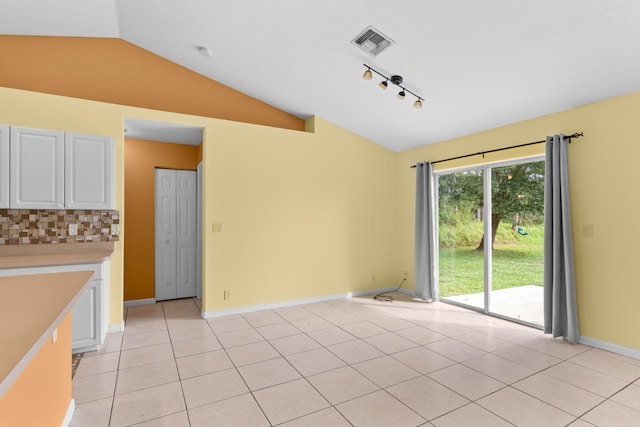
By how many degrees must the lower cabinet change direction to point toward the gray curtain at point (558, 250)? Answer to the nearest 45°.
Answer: approximately 45° to its left

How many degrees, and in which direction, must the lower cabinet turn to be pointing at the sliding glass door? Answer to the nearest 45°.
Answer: approximately 45° to its left
